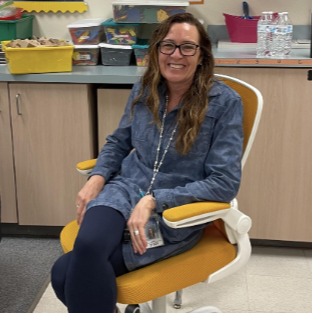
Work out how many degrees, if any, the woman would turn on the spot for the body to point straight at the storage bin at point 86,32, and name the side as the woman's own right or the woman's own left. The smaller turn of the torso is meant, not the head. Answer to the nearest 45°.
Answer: approximately 135° to the woman's own right

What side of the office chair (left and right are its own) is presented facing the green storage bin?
right

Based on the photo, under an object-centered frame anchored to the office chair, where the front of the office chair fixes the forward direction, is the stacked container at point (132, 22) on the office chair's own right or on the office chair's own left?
on the office chair's own right

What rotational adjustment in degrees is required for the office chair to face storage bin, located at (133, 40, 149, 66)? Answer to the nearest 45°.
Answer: approximately 135° to its right

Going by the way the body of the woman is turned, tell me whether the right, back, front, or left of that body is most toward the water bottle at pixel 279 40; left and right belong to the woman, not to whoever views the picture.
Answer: back

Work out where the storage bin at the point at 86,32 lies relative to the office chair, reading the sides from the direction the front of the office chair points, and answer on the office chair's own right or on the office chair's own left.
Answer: on the office chair's own right

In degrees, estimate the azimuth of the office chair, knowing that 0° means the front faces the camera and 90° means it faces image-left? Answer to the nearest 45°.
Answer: approximately 45°
